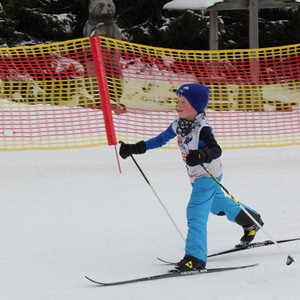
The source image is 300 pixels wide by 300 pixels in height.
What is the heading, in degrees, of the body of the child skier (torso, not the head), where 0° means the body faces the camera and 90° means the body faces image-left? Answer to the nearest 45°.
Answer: approximately 45°

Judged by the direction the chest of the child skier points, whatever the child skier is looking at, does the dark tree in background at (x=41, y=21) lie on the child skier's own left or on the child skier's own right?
on the child skier's own right

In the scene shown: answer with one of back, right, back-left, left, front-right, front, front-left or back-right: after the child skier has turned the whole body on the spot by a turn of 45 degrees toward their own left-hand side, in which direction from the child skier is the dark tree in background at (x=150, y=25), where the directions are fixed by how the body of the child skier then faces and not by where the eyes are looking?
back

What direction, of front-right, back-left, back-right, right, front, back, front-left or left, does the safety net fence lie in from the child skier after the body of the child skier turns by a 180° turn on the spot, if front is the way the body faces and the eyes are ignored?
front-left

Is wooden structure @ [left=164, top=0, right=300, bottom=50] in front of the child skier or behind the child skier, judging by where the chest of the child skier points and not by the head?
behind
